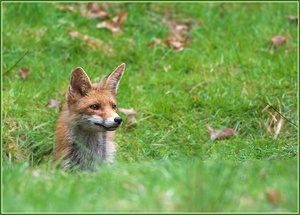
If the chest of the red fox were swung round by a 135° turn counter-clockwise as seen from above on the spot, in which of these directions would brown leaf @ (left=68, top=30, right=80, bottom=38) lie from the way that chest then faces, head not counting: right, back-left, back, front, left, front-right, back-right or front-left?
front

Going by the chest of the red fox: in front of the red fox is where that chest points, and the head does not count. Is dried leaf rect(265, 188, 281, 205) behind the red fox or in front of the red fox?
in front

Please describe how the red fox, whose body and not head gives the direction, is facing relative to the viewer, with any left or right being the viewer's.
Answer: facing the viewer and to the right of the viewer

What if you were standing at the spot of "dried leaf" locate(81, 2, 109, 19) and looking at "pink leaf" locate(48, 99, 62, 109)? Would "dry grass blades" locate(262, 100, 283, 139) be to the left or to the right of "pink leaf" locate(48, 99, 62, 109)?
left

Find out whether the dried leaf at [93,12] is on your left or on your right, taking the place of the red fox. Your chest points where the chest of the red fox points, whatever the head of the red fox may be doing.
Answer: on your left

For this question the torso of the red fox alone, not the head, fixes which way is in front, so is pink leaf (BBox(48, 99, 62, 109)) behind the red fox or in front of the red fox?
behind

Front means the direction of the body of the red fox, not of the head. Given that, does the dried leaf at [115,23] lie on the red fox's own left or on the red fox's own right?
on the red fox's own left

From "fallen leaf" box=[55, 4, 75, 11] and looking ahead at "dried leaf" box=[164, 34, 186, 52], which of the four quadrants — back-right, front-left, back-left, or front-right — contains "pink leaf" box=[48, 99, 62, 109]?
front-right

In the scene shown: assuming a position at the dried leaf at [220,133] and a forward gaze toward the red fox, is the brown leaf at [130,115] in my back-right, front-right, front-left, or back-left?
front-right

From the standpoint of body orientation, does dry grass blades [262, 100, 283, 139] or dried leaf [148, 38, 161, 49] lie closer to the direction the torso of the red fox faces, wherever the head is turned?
the dry grass blades
